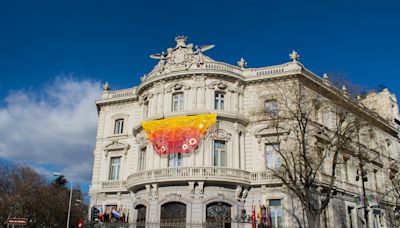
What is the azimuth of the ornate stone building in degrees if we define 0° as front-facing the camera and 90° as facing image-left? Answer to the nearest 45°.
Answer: approximately 0°
